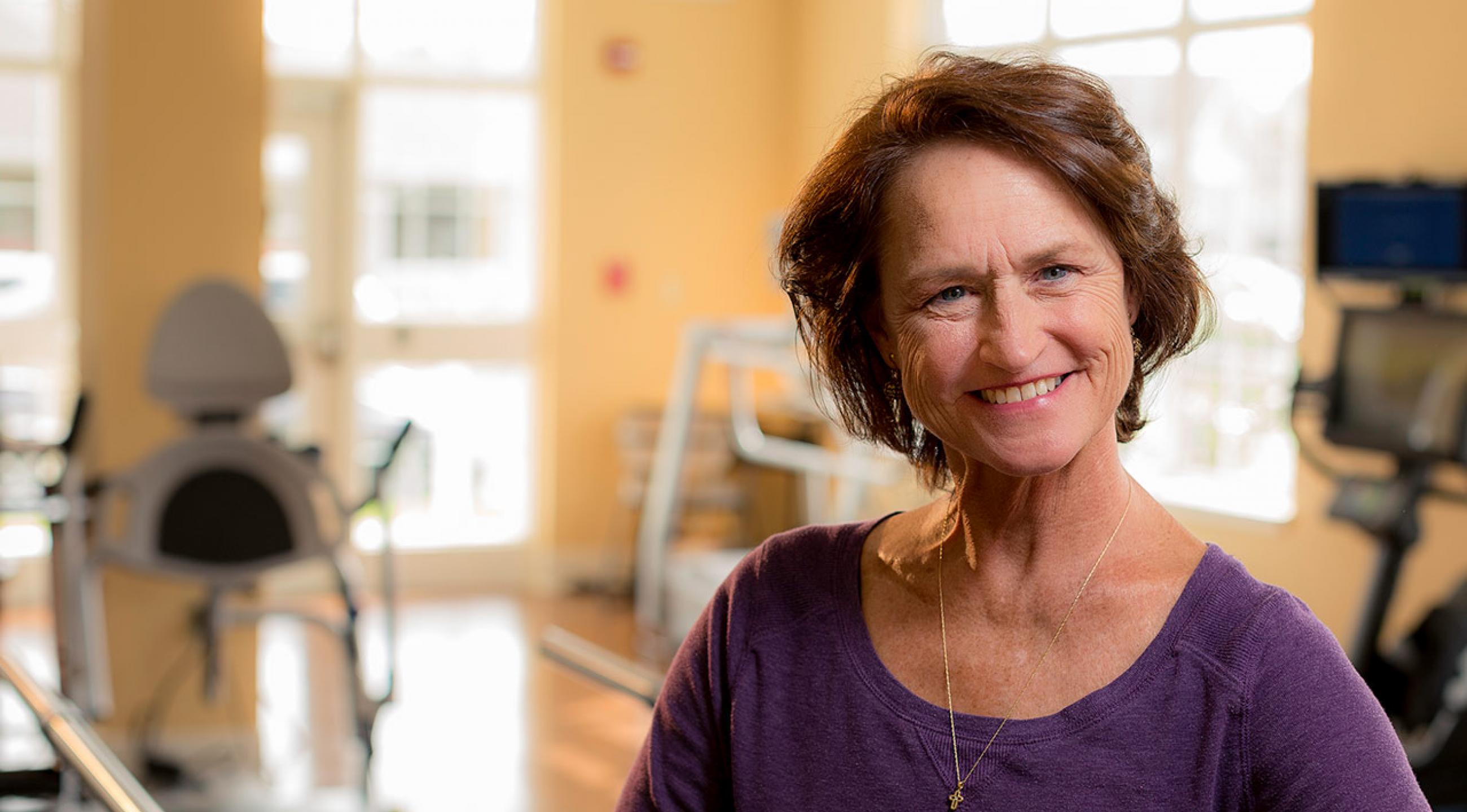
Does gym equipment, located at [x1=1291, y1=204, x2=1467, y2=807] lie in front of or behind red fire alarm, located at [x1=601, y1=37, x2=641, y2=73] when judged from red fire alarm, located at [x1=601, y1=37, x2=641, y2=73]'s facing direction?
in front

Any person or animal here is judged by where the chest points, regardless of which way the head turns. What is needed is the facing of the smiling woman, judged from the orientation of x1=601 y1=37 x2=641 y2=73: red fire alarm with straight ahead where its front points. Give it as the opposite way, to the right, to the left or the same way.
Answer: the same way

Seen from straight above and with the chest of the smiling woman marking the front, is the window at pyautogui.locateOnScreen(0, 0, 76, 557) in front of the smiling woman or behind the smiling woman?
behind

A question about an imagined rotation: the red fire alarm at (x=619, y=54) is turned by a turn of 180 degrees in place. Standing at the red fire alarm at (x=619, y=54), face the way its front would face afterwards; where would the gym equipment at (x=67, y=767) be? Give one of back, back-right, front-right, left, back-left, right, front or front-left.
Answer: back

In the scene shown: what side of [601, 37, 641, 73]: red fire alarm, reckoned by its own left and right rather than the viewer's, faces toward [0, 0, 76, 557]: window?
right

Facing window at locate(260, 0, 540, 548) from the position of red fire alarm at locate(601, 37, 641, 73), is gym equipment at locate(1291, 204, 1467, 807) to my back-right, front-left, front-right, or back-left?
back-left

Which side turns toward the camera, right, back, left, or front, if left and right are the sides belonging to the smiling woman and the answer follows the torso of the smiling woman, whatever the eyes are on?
front

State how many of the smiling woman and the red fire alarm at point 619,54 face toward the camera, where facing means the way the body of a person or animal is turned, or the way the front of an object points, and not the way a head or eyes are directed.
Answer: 2

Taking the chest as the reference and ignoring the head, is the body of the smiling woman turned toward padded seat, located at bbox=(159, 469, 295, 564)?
no

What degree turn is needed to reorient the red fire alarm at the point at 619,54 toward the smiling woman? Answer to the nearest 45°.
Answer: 0° — it already faces them

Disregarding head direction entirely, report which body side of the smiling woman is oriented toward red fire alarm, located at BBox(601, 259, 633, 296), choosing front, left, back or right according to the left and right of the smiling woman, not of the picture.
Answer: back

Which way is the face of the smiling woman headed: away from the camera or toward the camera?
toward the camera

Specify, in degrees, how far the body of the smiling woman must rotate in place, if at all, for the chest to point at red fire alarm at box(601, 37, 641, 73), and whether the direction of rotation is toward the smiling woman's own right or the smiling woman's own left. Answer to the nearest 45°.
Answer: approximately 180°

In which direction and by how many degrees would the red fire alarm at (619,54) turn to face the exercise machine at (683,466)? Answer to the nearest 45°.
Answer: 0° — it already faces it

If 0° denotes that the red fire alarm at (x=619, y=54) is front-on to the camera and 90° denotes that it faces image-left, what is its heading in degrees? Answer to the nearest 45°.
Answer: approximately 0°

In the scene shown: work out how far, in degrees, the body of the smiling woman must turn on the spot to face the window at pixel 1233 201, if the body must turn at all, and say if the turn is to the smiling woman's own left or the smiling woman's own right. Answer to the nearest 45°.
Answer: approximately 180°

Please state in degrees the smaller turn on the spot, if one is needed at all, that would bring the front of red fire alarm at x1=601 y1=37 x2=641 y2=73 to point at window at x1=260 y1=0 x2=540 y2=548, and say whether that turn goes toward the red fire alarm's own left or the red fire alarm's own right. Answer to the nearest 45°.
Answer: approximately 90° to the red fire alarm's own right
